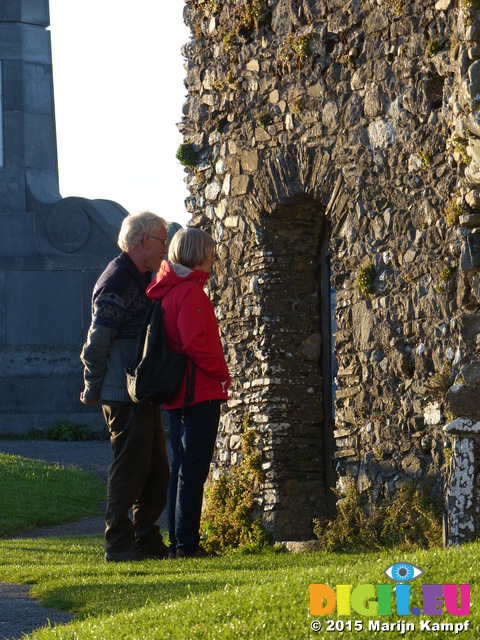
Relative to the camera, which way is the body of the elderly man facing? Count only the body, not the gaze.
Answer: to the viewer's right

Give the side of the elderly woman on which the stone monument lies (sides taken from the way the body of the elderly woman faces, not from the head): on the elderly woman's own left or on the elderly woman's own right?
on the elderly woman's own left

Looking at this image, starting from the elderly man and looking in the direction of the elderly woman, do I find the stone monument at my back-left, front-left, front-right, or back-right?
back-left

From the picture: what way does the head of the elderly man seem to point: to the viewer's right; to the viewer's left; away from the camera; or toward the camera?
to the viewer's right

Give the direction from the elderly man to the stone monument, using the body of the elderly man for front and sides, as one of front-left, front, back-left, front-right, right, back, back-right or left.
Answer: left

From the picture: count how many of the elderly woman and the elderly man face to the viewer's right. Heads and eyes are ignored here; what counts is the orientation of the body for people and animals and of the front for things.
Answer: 2

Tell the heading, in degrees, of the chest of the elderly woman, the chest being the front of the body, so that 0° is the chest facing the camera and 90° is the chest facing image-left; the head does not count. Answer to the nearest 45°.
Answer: approximately 270°

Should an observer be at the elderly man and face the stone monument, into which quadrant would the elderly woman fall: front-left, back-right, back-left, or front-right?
back-right

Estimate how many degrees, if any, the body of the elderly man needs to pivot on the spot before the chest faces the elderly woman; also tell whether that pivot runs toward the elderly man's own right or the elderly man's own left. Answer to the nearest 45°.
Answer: approximately 45° to the elderly man's own right

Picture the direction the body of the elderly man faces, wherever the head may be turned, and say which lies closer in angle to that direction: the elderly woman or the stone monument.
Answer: the elderly woman

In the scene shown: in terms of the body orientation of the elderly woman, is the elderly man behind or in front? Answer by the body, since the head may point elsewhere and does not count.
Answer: behind

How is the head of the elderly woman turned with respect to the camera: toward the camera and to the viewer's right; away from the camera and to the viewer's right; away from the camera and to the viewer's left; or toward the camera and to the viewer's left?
away from the camera and to the viewer's right
